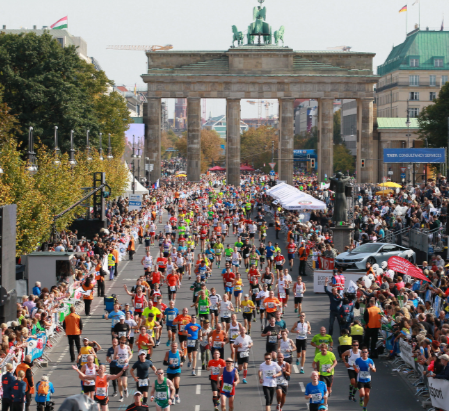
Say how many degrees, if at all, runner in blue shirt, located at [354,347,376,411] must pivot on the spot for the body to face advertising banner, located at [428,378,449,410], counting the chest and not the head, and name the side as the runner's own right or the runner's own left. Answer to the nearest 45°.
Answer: approximately 45° to the runner's own left

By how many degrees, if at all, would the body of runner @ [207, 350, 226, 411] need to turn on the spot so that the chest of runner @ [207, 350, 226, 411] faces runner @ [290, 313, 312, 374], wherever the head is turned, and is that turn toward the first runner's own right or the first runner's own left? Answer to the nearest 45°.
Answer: approximately 135° to the first runner's own left

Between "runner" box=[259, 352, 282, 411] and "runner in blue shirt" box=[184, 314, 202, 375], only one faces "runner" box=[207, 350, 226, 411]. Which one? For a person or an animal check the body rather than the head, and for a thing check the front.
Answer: the runner in blue shirt

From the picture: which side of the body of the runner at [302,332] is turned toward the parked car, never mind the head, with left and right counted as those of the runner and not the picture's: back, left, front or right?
back

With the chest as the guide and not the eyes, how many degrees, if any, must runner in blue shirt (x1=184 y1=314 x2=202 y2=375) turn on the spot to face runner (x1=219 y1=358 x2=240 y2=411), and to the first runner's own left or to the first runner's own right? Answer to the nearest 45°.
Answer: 0° — they already face them

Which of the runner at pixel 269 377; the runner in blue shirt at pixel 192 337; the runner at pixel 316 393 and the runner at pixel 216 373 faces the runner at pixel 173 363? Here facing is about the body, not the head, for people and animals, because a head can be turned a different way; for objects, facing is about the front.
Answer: the runner in blue shirt

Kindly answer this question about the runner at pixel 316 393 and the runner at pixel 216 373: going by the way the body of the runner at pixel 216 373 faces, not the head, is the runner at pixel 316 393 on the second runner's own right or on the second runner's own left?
on the second runner's own left

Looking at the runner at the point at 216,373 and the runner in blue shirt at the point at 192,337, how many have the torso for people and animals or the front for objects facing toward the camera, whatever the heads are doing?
2

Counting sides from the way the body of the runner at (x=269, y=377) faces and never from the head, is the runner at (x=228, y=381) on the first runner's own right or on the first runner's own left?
on the first runner's own right

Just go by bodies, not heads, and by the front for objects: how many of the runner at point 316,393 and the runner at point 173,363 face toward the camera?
2
